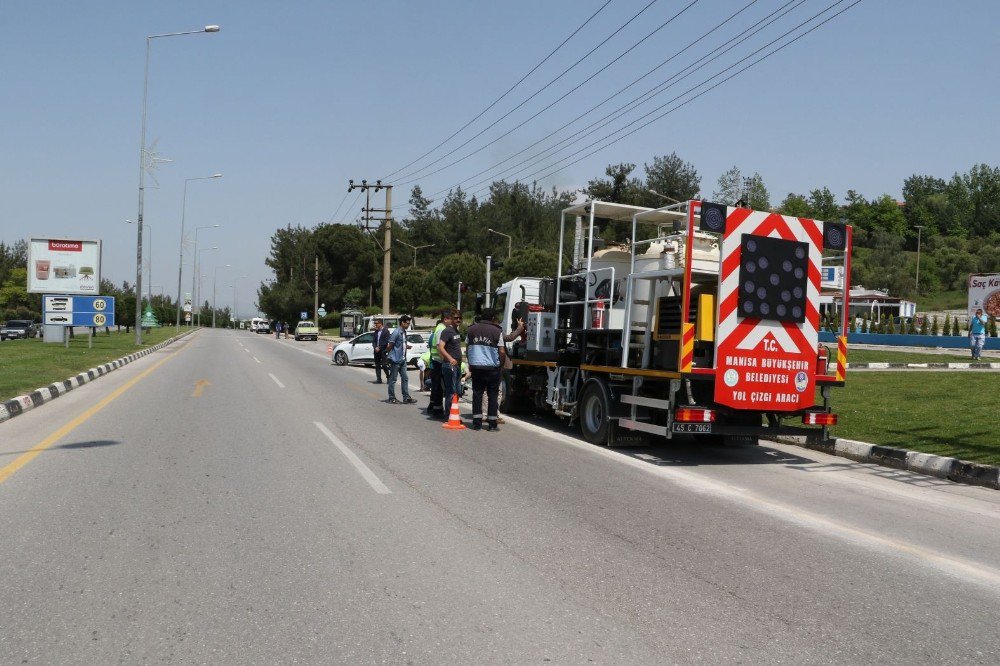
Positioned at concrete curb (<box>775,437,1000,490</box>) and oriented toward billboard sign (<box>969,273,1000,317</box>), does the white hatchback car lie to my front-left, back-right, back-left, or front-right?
front-left

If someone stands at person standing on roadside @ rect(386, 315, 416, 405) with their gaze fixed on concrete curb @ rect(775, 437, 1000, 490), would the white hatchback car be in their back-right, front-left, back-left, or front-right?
back-left

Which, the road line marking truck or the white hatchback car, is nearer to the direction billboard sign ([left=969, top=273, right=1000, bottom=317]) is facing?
the road line marking truck

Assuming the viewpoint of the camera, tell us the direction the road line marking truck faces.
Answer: facing away from the viewer and to the left of the viewer

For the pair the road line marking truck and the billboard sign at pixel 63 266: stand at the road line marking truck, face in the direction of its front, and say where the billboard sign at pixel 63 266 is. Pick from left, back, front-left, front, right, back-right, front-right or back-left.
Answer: front

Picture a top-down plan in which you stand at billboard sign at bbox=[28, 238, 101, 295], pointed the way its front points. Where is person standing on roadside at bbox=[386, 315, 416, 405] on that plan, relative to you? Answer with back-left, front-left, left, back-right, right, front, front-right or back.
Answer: front

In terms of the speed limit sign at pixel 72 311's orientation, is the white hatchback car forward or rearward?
forward

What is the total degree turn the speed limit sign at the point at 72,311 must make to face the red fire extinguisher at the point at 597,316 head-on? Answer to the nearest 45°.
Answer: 0° — it already faces it

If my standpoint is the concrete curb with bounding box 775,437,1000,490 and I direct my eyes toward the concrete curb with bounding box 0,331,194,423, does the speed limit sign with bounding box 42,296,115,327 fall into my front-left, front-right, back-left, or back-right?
front-right

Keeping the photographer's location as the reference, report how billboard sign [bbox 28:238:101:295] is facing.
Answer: facing the viewer

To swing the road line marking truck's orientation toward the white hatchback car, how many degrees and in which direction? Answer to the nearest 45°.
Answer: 0° — it already faces it

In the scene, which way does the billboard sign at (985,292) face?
toward the camera

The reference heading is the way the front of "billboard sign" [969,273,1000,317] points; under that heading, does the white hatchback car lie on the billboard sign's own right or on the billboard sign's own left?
on the billboard sign's own right
